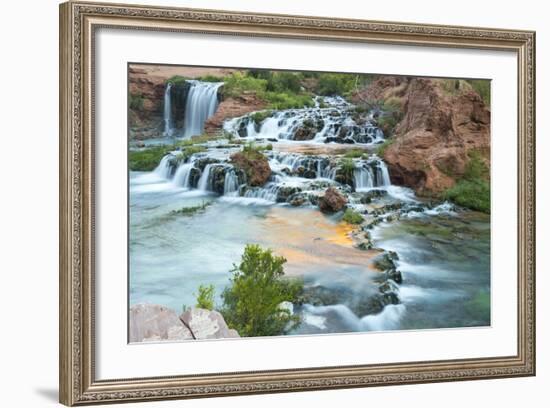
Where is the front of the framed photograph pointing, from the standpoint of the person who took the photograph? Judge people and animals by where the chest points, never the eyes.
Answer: facing the viewer and to the right of the viewer
